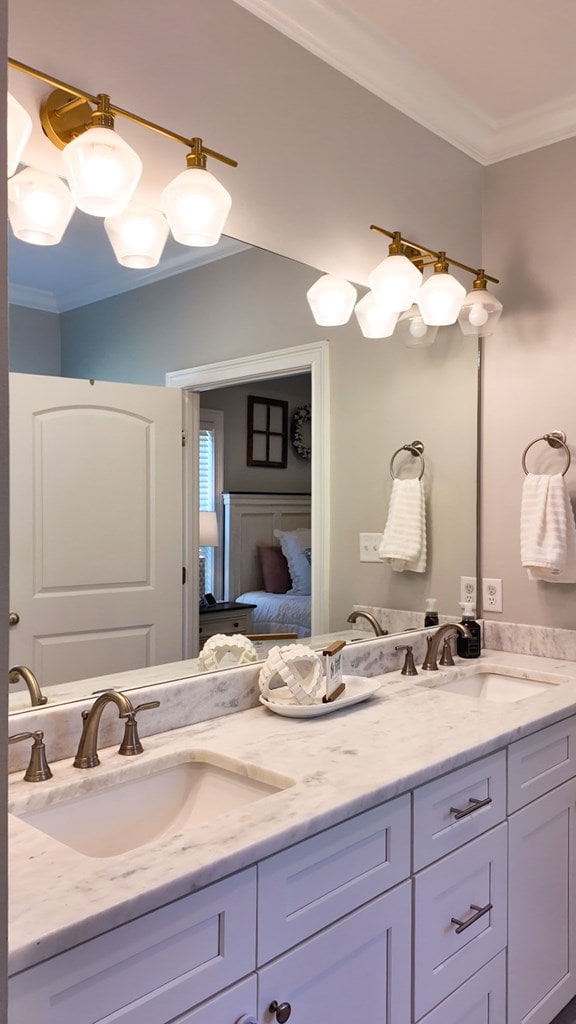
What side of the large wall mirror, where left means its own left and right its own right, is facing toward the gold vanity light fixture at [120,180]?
right

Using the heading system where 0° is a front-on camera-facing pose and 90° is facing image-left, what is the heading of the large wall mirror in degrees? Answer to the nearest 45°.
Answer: approximately 315°

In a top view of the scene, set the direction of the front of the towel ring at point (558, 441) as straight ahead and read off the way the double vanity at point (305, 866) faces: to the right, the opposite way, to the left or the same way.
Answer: to the left

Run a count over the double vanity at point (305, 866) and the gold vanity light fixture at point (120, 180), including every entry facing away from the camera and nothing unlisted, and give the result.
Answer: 0

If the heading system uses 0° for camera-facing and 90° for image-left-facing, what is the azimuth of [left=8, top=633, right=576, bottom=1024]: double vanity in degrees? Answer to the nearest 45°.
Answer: approximately 315°

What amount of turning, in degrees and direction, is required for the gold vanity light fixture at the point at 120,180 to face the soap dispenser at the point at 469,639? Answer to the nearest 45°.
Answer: approximately 90° to its left

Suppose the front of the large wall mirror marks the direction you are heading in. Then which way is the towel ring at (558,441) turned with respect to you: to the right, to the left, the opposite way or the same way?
to the right

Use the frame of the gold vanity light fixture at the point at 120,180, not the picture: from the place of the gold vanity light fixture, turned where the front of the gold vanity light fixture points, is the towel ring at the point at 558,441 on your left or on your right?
on your left

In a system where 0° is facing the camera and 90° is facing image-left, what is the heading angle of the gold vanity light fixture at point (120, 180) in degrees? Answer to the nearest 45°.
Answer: approximately 315°
